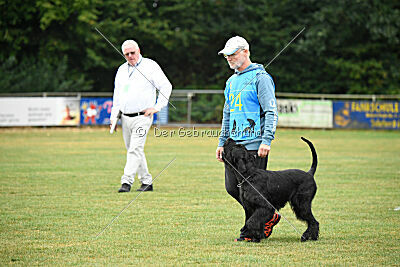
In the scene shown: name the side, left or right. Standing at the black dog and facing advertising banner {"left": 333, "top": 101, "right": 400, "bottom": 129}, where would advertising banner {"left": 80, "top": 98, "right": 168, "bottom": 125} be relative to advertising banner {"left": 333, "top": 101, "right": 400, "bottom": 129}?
left

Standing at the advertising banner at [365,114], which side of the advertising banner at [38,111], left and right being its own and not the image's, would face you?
left

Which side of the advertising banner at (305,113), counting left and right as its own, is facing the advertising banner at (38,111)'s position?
right

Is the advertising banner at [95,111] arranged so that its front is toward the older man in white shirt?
yes

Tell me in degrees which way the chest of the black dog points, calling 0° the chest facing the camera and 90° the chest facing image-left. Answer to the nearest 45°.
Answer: approximately 90°

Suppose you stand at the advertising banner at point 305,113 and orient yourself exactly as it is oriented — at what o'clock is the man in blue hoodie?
The man in blue hoodie is roughly at 12 o'clock from the advertising banner.
